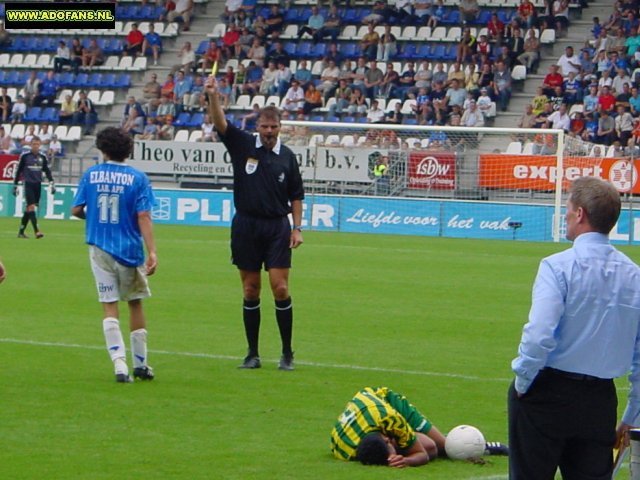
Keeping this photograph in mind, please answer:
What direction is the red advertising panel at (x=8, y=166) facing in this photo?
toward the camera

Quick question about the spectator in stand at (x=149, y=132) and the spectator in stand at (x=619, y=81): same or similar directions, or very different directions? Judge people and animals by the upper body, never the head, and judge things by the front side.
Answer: same or similar directions

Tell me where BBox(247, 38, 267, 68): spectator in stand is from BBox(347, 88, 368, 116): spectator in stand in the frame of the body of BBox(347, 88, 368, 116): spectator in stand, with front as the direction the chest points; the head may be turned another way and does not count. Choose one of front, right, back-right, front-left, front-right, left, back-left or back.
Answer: back-right

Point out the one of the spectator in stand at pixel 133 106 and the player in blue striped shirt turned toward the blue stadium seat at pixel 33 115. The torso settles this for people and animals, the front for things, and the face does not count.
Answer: the player in blue striped shirt

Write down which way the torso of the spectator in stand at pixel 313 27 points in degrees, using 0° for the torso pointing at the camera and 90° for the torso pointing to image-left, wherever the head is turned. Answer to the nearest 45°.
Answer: approximately 45°

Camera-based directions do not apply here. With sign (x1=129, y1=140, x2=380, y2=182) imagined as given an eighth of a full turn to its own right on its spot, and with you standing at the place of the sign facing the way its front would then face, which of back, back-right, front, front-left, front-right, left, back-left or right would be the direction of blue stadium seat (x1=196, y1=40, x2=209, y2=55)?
back-right

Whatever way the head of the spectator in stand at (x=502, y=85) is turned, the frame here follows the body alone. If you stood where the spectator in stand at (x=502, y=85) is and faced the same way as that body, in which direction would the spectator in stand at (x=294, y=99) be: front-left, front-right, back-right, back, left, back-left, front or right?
right

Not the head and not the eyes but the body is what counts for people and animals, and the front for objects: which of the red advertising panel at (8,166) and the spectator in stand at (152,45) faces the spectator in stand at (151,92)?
the spectator in stand at (152,45)

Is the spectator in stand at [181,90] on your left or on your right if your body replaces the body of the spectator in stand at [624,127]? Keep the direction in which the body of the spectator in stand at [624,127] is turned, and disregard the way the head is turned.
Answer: on your right

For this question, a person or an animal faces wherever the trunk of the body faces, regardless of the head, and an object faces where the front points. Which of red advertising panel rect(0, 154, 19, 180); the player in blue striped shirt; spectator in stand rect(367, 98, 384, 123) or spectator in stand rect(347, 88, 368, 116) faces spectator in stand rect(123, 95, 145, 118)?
the player in blue striped shirt

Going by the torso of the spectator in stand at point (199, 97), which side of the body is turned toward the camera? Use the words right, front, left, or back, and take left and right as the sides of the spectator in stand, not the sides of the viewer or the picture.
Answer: front

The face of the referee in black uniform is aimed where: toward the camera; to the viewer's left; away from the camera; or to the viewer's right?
toward the camera

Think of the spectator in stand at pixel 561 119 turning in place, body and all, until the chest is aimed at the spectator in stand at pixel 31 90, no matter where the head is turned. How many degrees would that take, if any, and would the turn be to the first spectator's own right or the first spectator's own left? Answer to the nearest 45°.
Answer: approximately 45° to the first spectator's own right

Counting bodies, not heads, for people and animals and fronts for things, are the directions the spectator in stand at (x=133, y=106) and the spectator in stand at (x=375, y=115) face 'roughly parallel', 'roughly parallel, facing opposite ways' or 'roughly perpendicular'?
roughly parallel

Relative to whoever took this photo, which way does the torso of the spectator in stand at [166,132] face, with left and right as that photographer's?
facing the viewer

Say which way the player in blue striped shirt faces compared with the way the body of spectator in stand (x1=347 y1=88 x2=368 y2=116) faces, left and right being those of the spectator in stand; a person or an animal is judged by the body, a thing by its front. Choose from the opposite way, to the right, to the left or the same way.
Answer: the opposite way

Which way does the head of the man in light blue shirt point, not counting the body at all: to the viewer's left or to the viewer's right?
to the viewer's left
